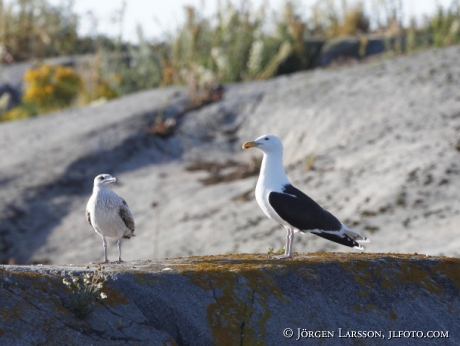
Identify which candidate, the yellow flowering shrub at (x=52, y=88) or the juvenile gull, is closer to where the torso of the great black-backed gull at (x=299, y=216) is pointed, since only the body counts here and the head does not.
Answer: the juvenile gull

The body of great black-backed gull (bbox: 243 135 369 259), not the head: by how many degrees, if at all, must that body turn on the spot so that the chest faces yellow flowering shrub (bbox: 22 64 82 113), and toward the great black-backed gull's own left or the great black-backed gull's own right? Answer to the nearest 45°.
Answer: approximately 45° to the great black-backed gull's own right

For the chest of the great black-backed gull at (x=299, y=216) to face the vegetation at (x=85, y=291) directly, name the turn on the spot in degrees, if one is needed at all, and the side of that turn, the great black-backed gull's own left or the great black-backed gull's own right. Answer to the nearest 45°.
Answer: approximately 45° to the great black-backed gull's own left

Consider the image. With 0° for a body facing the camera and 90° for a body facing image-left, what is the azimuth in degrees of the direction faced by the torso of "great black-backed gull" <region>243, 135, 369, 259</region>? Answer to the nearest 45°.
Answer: approximately 90°

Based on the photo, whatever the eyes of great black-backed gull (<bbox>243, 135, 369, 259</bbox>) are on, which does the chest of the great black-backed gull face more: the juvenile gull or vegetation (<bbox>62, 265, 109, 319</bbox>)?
the juvenile gull

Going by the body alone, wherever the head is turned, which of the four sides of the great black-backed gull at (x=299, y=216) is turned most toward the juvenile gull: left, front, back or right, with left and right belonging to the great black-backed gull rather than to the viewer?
front
